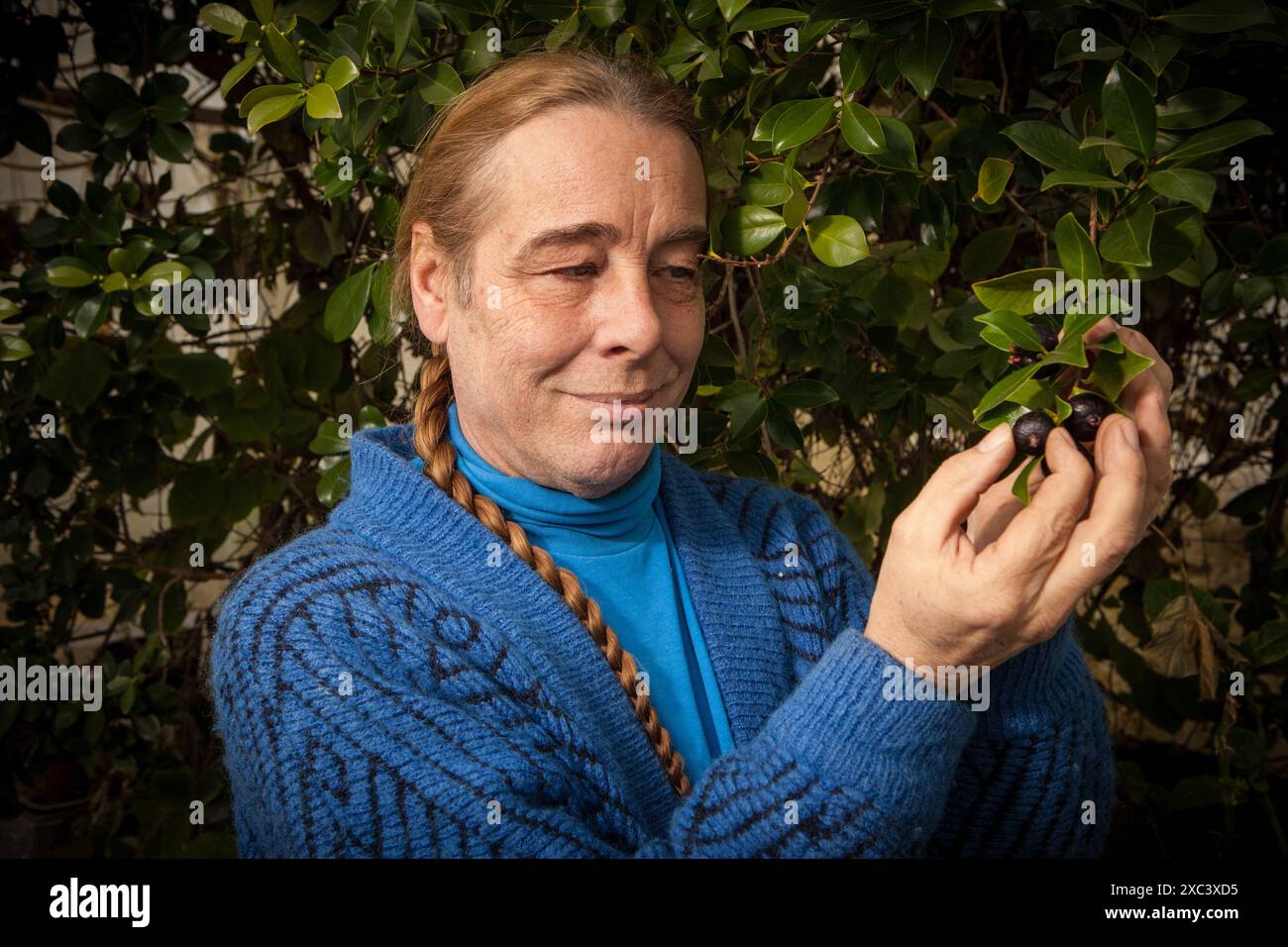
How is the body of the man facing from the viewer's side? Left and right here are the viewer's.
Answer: facing the viewer and to the right of the viewer
